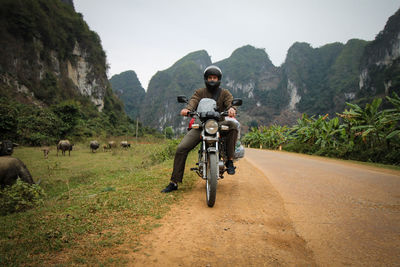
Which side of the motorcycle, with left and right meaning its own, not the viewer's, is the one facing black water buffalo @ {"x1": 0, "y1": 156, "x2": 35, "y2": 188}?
right

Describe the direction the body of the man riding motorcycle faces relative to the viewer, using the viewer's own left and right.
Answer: facing the viewer

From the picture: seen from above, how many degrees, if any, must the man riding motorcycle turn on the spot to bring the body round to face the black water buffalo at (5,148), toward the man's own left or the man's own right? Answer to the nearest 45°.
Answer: approximately 135° to the man's own right

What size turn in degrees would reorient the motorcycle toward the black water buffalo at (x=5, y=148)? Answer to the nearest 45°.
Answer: approximately 135° to its right

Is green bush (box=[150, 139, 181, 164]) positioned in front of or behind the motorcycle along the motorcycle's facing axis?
behind

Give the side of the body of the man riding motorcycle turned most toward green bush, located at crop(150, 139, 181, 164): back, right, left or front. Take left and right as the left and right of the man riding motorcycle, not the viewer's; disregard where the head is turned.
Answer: back

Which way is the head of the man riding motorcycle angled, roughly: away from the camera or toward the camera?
toward the camera

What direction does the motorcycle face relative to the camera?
toward the camera

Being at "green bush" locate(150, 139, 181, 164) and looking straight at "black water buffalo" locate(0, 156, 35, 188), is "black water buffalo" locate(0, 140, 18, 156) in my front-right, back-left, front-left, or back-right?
front-right
